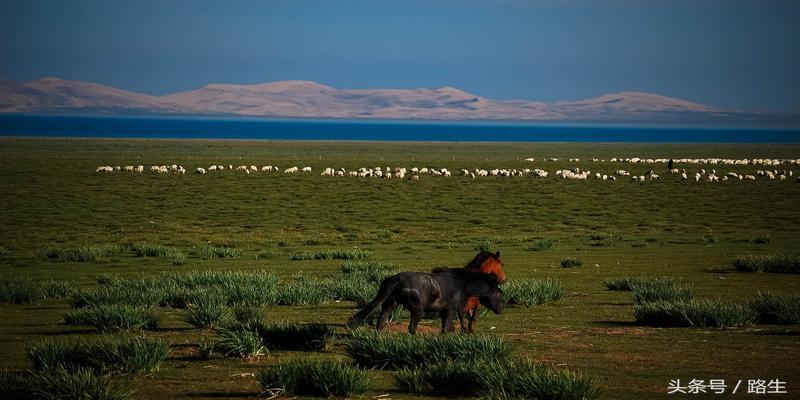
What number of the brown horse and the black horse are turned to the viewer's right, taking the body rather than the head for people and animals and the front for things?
2

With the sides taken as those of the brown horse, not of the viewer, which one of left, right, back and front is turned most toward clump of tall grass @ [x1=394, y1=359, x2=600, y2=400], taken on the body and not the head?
right

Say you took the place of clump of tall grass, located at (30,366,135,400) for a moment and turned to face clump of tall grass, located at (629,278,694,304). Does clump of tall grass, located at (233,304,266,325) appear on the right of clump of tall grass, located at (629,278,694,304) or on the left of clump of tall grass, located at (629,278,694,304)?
left

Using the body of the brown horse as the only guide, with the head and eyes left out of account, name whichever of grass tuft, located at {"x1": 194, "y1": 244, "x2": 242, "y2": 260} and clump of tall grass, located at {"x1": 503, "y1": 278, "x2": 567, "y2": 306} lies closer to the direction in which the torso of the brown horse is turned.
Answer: the clump of tall grass

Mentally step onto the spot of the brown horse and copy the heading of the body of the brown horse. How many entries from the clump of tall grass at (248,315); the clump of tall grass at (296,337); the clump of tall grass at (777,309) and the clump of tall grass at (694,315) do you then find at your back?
2

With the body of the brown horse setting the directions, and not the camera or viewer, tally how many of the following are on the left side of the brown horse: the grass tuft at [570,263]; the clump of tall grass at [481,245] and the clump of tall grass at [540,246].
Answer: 3

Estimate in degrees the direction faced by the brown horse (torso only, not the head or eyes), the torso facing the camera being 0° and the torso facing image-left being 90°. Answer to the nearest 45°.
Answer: approximately 270°

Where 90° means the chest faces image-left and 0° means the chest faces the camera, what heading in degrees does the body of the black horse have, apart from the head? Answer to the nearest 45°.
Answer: approximately 270°

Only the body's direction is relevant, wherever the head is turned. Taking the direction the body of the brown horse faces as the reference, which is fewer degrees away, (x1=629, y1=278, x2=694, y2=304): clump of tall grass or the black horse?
the clump of tall grass

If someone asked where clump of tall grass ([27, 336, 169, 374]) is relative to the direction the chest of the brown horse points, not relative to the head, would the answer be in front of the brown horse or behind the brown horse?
behind
